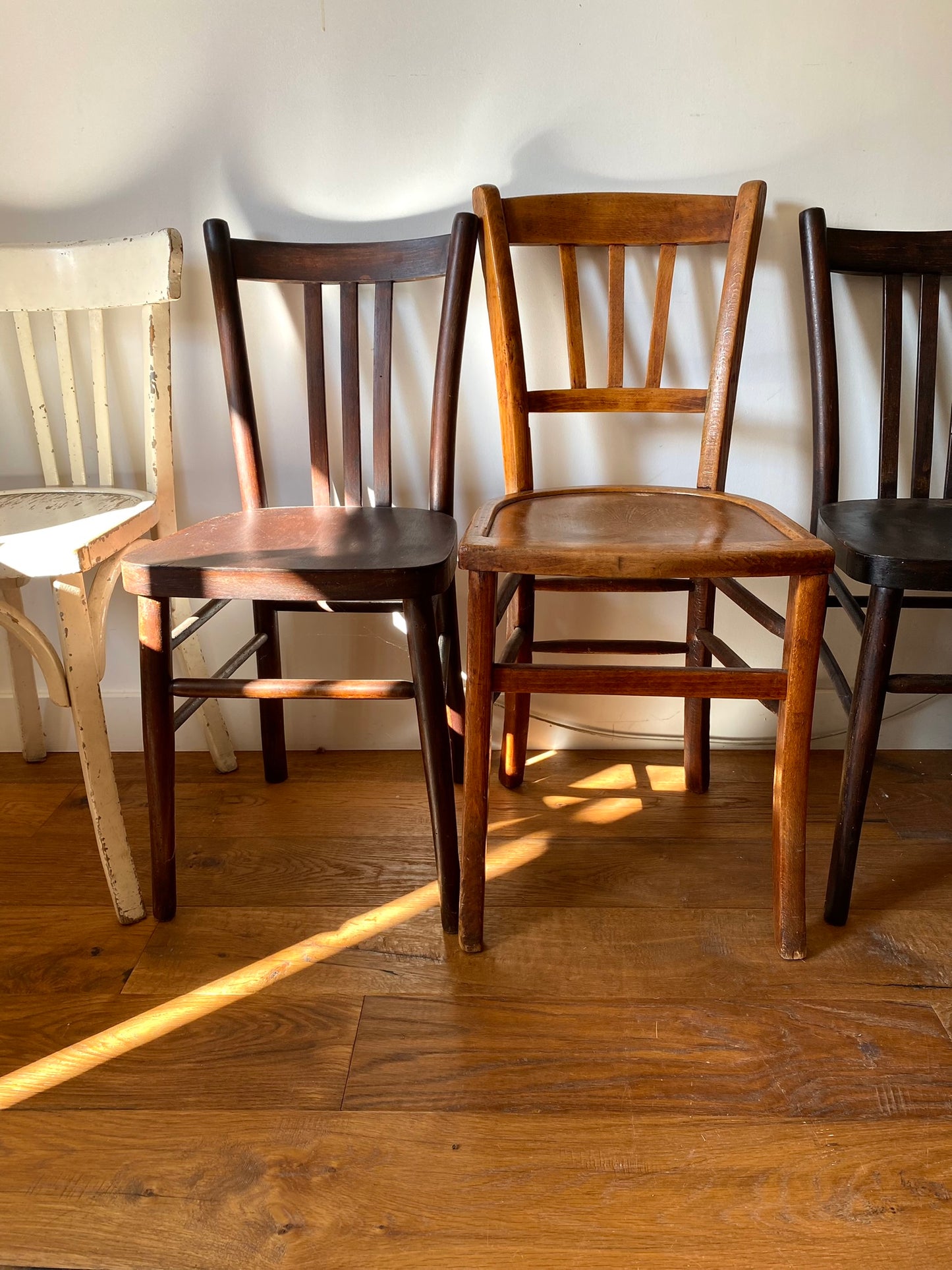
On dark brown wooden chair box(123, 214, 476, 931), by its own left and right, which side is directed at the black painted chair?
left

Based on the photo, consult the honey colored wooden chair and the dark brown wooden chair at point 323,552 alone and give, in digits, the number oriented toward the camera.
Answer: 2

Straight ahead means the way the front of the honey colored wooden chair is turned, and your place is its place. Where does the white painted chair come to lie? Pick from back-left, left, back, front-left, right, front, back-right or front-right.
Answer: right

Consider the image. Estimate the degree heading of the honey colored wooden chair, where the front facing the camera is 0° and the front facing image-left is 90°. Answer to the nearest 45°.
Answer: approximately 0°

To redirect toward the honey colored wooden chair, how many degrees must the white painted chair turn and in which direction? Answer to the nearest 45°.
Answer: approximately 90° to its left

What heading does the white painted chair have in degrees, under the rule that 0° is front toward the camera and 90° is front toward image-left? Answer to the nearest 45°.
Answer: approximately 45°
